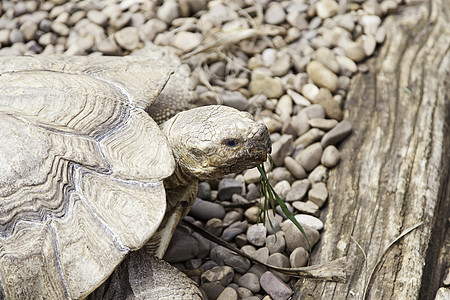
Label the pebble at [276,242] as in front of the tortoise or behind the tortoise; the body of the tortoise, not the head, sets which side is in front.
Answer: in front

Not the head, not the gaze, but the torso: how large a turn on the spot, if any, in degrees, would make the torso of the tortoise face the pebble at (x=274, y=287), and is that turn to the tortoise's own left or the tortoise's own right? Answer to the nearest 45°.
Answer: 0° — it already faces it

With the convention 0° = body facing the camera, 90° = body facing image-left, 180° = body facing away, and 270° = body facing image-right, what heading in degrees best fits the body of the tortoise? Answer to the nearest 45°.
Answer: approximately 270°

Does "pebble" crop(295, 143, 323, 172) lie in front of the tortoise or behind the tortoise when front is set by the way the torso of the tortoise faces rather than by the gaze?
in front

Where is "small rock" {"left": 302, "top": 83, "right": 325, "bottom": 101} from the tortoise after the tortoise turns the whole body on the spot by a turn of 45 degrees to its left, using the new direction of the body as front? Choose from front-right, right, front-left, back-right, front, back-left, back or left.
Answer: front

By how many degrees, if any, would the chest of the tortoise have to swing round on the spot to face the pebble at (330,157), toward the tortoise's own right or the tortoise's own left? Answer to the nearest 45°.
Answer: approximately 45° to the tortoise's own left

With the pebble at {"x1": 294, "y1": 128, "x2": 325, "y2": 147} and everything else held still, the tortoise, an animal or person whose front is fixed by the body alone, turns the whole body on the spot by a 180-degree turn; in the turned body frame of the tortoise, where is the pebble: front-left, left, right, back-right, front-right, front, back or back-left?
back-right

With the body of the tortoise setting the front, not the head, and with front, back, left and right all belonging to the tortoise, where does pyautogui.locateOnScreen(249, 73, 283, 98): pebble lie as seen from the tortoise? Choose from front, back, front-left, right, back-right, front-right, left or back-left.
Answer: front-left

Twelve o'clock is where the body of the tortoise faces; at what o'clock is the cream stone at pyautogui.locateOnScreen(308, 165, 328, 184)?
The cream stone is roughly at 11 o'clock from the tortoise.

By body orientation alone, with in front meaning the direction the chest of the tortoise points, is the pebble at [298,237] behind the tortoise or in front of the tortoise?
in front

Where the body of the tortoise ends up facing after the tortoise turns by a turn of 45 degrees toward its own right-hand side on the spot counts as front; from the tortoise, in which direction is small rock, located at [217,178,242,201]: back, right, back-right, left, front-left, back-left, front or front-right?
left

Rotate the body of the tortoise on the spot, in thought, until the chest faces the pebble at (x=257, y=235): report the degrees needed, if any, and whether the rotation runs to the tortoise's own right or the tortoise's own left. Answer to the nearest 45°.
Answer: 0° — it already faces it

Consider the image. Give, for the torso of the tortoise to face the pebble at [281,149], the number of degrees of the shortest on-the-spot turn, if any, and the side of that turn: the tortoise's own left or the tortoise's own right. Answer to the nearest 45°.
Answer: approximately 45° to the tortoise's own left
